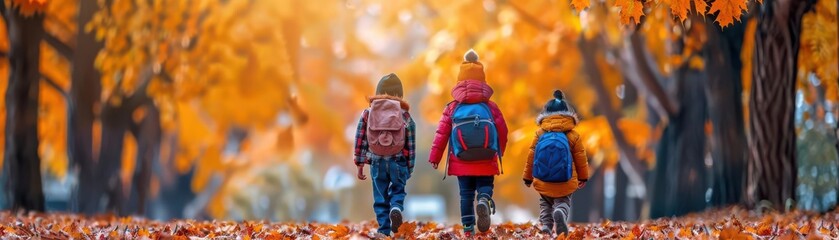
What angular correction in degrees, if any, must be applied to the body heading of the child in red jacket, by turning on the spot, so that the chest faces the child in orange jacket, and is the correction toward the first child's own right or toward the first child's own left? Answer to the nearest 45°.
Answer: approximately 90° to the first child's own right

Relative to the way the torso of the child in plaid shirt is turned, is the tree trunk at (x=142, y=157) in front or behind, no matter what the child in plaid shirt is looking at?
in front

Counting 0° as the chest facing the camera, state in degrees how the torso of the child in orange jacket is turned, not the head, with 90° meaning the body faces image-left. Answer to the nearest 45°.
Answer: approximately 180°

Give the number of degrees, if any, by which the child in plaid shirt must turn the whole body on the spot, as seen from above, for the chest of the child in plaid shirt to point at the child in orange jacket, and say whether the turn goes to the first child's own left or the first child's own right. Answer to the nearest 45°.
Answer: approximately 90° to the first child's own right

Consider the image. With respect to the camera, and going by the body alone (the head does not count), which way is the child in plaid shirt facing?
away from the camera

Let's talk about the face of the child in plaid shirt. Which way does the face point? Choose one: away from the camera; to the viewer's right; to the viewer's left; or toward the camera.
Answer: away from the camera

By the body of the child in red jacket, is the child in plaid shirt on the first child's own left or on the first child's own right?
on the first child's own left

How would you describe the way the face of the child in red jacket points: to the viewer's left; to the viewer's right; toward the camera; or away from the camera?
away from the camera

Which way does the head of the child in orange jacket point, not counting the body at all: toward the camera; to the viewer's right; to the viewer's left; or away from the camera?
away from the camera

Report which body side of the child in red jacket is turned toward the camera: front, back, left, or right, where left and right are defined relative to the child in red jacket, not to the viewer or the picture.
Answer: back
